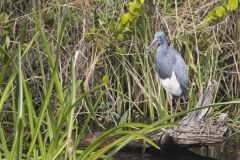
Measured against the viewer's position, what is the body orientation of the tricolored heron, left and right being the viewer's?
facing the viewer and to the left of the viewer
